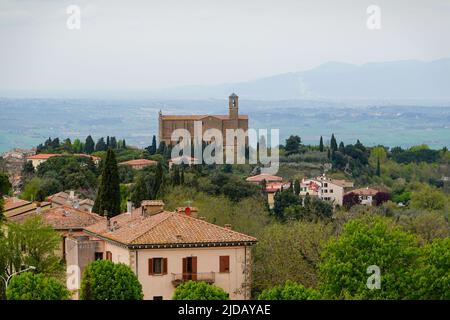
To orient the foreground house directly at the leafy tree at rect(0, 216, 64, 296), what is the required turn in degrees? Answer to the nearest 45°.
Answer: approximately 135° to its right

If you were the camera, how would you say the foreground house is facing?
facing the viewer

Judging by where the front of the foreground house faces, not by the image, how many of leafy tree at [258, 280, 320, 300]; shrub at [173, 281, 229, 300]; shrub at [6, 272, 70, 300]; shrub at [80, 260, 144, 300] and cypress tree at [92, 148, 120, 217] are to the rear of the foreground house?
1

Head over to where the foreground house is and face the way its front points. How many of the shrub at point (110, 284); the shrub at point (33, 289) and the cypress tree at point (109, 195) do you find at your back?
1

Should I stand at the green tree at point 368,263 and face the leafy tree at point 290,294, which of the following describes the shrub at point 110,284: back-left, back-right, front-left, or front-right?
front-right

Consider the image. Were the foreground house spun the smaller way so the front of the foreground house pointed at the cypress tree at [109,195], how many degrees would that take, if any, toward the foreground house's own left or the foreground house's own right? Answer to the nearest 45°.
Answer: approximately 180°

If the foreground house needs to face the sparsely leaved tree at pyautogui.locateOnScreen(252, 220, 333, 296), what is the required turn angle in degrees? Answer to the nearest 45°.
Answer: approximately 135° to its left

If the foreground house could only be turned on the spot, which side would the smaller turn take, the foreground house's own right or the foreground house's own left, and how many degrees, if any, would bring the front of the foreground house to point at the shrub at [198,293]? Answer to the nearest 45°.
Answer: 0° — it already faces it

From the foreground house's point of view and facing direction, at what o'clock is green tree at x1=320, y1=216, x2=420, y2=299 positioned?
The green tree is roughly at 10 o'clock from the foreground house.

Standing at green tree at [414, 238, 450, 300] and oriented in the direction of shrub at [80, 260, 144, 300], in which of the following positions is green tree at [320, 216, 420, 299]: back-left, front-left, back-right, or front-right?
front-right

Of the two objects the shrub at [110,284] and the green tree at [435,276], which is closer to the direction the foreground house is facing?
the shrub
